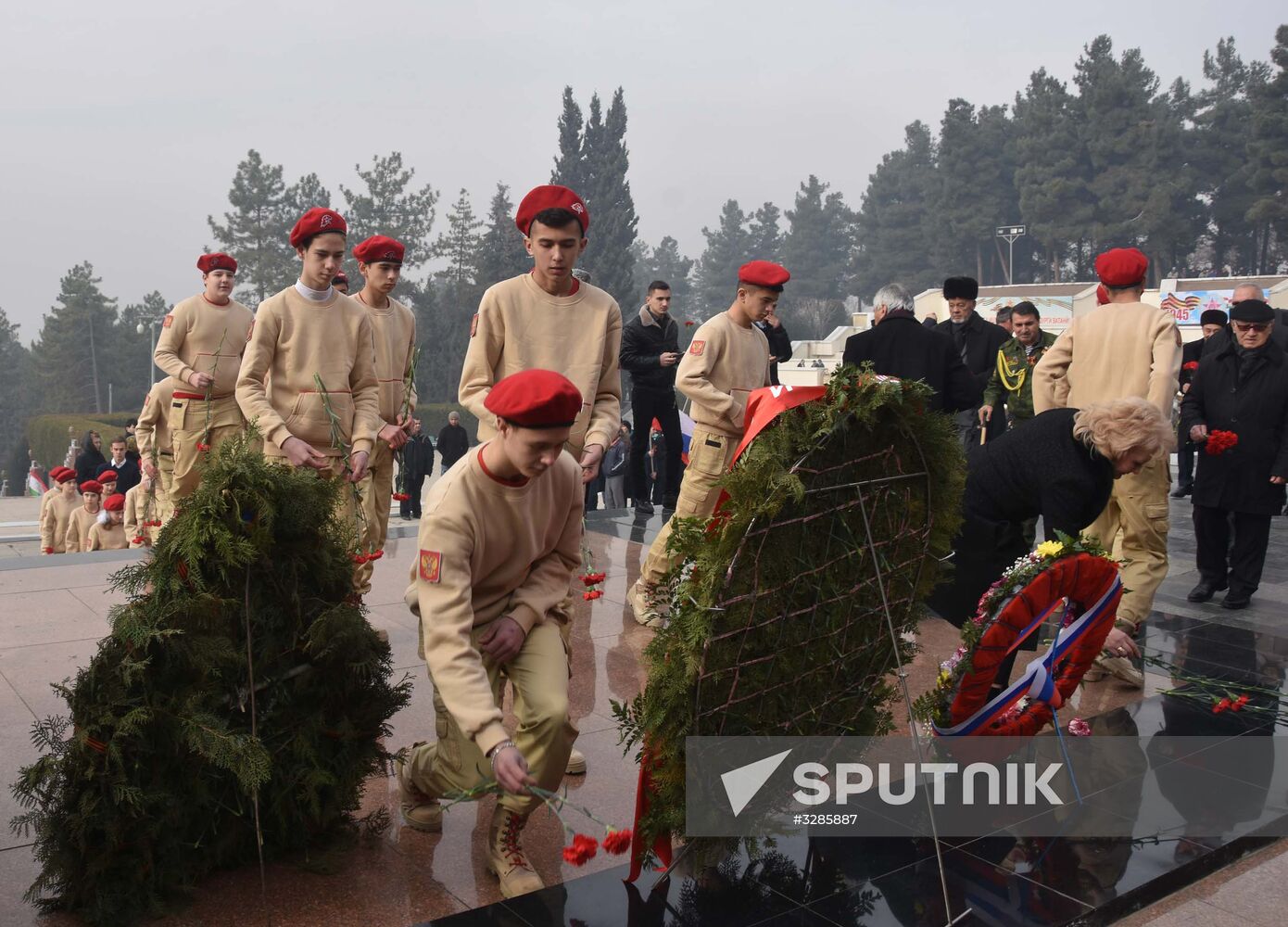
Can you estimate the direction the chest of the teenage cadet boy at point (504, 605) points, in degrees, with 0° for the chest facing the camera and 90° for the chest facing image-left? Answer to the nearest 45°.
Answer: approximately 315°

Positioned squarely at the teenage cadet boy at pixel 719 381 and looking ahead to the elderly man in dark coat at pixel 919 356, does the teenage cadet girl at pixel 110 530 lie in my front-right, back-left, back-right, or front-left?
back-left

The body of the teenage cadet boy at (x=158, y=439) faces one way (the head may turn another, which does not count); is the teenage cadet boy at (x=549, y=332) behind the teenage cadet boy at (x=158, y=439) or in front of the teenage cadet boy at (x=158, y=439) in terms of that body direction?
in front

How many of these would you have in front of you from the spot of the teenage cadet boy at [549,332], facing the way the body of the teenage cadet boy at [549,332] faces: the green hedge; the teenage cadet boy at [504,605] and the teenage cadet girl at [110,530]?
1

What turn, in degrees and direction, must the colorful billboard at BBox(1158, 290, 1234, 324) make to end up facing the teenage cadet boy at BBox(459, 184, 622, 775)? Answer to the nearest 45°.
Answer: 0° — it already faces them

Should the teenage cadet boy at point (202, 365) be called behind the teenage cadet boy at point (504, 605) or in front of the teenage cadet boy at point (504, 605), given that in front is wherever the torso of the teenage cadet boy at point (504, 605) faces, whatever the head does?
behind

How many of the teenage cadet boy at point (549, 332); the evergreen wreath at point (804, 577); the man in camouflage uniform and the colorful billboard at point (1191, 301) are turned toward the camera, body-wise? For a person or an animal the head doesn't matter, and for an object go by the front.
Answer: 3

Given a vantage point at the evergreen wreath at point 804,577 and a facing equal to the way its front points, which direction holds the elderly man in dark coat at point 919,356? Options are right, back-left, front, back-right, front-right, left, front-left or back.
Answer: front-right

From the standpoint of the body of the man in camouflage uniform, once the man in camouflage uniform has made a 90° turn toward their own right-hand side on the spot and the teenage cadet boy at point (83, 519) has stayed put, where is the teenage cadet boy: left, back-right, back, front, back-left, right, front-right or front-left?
front

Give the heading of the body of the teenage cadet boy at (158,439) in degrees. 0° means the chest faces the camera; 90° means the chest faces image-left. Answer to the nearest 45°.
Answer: approximately 315°
